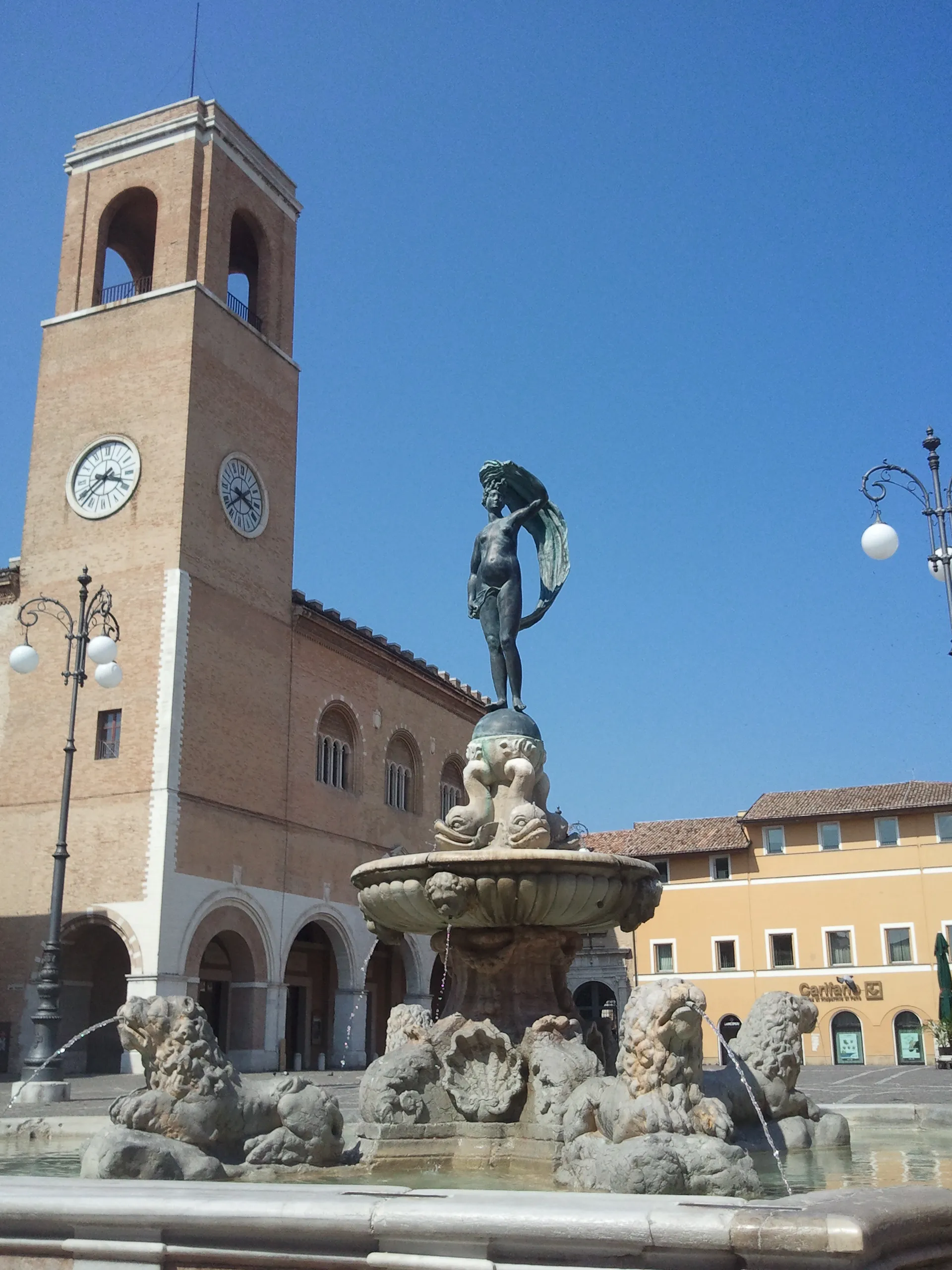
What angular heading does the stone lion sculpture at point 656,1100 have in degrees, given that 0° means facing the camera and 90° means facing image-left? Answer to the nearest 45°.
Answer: approximately 315°

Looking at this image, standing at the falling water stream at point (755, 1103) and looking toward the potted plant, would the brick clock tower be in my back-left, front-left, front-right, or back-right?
front-left

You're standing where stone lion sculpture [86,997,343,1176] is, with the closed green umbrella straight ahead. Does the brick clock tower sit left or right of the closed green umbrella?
left

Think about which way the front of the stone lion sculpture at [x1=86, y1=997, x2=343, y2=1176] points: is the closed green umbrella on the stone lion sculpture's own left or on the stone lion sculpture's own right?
on the stone lion sculpture's own right

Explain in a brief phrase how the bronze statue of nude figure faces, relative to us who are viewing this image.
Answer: facing the viewer and to the left of the viewer

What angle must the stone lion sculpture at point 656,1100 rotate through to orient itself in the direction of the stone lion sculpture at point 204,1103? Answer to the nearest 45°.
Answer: approximately 135° to its right

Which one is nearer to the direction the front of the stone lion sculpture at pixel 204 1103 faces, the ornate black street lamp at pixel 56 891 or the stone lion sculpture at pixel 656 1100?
the ornate black street lamp

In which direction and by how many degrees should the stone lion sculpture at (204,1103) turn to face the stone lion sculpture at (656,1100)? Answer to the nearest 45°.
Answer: approximately 135° to its left

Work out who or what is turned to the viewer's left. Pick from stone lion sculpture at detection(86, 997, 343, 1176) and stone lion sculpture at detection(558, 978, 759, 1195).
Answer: stone lion sculpture at detection(86, 997, 343, 1176)

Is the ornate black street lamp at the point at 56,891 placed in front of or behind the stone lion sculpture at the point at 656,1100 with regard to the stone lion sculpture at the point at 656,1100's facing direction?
behind

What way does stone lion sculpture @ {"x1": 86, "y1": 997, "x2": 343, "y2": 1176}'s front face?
to the viewer's left

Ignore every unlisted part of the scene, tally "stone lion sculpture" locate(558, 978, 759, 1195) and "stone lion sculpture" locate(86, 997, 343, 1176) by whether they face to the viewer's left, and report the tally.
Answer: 1

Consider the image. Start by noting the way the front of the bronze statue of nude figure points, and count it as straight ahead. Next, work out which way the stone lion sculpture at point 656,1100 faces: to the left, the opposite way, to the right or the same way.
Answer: to the left

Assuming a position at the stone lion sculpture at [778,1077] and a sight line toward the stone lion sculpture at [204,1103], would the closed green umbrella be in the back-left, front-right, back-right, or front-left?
back-right
